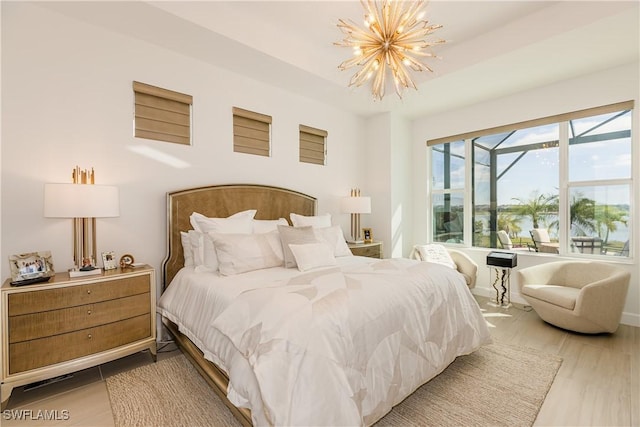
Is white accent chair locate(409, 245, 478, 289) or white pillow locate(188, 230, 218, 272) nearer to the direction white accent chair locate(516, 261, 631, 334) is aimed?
the white pillow

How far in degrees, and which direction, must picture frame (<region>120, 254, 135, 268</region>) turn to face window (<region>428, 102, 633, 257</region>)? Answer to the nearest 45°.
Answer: approximately 90° to its left

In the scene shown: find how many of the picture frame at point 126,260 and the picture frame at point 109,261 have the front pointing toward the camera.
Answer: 2

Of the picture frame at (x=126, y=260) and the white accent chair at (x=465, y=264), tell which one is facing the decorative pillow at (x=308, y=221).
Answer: the white accent chair

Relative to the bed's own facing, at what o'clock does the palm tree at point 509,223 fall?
The palm tree is roughly at 9 o'clock from the bed.

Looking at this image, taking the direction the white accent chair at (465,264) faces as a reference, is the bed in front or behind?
in front

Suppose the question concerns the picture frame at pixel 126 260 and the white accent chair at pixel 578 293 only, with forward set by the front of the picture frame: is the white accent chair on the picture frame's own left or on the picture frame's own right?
on the picture frame's own left

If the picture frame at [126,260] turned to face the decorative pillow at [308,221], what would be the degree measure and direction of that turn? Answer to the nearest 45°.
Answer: approximately 90° to its left
